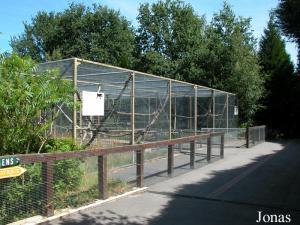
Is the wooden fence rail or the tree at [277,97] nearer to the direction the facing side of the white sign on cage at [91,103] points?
the wooden fence rail

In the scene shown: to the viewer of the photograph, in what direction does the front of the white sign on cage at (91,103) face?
facing the viewer and to the right of the viewer

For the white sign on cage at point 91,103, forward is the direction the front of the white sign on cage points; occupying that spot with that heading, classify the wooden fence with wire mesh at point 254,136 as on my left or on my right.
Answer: on my left

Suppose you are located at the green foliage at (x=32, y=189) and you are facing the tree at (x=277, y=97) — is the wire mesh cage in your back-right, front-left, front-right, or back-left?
front-left

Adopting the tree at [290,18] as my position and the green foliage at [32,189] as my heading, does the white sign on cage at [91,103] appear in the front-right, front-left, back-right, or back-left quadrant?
front-right

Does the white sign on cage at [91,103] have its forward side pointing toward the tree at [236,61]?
no

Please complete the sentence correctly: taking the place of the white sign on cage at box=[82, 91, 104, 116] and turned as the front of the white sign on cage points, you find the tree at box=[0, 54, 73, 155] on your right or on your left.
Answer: on your right

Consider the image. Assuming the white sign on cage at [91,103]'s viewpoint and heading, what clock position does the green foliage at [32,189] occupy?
The green foliage is roughly at 2 o'clock from the white sign on cage.
